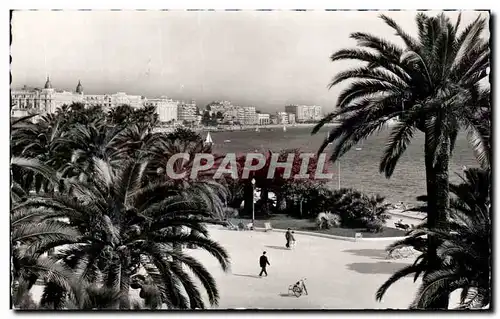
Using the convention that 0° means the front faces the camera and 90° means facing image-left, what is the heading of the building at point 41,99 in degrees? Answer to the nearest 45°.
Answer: approximately 315°

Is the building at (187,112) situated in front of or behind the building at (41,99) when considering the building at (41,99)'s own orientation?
in front

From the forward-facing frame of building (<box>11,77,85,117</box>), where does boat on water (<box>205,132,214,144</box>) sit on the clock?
The boat on water is roughly at 11 o'clock from the building.

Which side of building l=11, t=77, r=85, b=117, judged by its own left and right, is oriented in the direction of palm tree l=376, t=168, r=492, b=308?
front

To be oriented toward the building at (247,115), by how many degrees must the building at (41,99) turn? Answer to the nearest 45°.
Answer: approximately 45° to its left

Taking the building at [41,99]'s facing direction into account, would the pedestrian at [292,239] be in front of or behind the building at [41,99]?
in front

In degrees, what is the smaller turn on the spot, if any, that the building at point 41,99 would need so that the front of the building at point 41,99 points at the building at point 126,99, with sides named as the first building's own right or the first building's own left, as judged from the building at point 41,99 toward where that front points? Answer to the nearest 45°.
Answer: approximately 45° to the first building's own left
